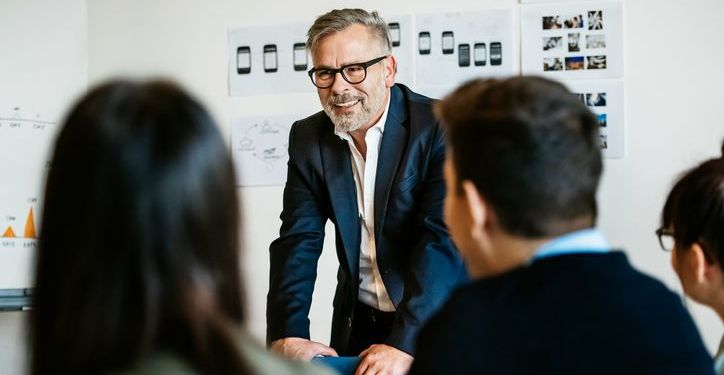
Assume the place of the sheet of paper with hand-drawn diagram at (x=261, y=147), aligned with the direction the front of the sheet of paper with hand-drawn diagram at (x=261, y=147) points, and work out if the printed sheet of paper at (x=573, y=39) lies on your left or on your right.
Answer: on your left

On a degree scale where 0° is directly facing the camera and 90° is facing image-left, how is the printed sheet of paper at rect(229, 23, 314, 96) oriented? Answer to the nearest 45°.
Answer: approximately 0°

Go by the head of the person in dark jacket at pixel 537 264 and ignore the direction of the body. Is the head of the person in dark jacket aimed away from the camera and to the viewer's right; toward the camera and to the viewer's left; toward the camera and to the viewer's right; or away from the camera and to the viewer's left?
away from the camera and to the viewer's left

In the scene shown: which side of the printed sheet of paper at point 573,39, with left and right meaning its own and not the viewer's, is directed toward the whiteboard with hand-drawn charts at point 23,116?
right

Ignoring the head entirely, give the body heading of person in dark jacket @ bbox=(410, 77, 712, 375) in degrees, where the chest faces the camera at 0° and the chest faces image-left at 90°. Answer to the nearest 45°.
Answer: approximately 135°

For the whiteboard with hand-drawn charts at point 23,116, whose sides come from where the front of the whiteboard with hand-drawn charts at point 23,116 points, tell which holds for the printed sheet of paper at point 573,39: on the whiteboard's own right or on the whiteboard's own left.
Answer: on the whiteboard's own left
